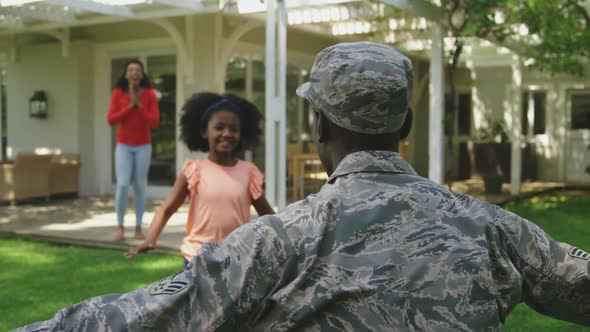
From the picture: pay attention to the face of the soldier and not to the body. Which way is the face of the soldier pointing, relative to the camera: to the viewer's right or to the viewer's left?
to the viewer's left

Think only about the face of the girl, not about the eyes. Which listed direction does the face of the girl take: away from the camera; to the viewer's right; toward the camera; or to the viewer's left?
toward the camera

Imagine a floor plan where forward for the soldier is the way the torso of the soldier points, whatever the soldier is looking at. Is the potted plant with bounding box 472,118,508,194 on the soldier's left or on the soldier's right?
on the soldier's right

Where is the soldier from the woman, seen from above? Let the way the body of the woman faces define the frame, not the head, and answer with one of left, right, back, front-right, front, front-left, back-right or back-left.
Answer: front

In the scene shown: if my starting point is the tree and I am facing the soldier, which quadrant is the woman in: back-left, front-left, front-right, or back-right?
front-right

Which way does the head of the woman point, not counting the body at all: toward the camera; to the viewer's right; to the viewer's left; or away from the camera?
toward the camera

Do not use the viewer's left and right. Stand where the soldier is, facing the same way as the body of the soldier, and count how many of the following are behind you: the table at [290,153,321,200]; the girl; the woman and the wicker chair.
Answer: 0

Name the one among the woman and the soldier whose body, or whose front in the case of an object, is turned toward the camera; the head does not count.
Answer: the woman

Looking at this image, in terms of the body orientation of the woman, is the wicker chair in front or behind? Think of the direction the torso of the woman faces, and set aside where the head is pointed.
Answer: behind

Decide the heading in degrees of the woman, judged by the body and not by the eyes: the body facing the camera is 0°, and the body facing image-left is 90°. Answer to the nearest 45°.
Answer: approximately 0°

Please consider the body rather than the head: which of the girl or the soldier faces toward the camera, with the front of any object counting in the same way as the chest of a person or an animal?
the girl

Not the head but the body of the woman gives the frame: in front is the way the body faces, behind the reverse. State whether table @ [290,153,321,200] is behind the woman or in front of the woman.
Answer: behind

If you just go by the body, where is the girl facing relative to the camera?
toward the camera

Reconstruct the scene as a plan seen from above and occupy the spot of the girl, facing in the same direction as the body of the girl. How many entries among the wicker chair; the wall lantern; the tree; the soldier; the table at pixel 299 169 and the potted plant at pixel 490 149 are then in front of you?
1

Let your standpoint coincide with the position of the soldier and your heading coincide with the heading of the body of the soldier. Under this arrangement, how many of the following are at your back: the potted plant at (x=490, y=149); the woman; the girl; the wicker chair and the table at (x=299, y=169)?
0

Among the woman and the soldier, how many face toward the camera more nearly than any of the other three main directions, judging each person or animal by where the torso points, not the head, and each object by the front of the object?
1

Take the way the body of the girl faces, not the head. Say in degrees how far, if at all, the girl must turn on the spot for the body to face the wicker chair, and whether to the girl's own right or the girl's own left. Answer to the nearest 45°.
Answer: approximately 180°

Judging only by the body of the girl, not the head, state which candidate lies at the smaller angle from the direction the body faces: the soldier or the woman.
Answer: the soldier

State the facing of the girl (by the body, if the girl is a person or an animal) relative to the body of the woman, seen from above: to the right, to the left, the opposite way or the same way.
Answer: the same way

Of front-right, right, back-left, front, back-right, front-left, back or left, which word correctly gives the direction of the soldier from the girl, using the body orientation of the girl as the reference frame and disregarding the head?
front
